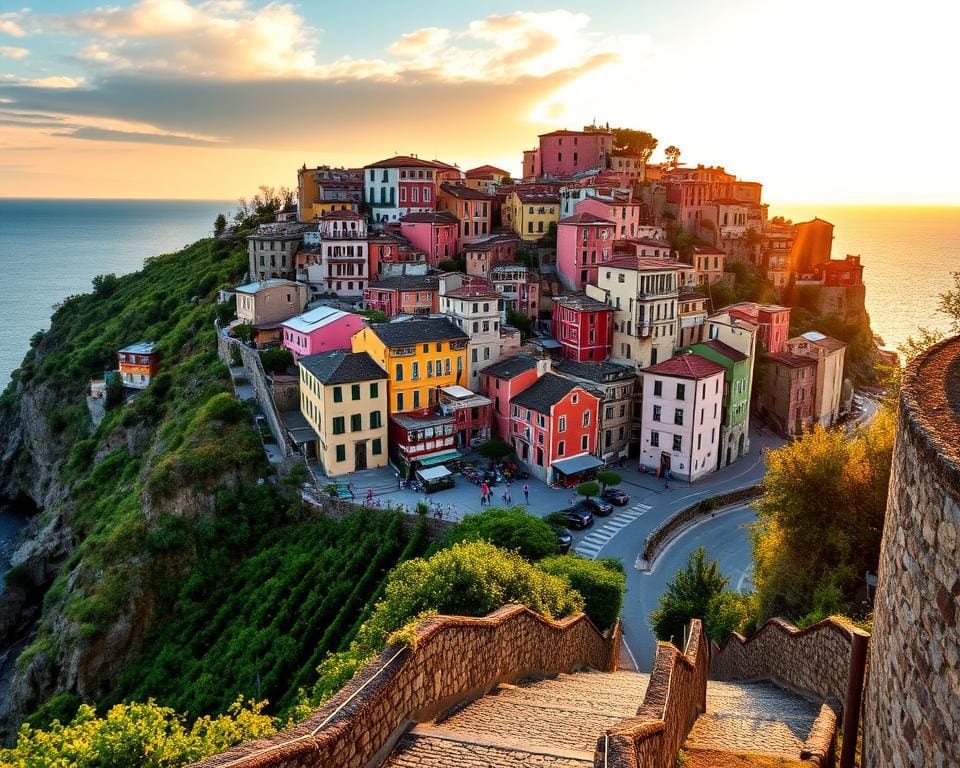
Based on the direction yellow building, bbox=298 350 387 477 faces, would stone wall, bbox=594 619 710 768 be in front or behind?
in front

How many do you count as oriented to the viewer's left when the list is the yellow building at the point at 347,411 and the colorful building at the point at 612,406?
0

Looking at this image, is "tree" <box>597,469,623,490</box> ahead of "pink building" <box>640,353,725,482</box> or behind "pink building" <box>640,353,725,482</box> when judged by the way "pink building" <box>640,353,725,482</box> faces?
ahead

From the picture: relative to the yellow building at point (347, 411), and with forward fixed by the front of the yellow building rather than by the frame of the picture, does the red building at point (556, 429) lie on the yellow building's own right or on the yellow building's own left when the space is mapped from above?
on the yellow building's own left

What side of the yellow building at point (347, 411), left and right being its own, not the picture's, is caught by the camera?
front

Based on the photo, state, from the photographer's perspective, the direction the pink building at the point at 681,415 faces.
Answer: facing the viewer and to the left of the viewer
